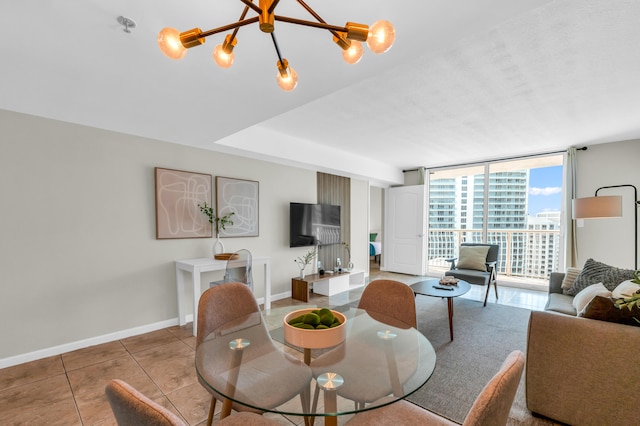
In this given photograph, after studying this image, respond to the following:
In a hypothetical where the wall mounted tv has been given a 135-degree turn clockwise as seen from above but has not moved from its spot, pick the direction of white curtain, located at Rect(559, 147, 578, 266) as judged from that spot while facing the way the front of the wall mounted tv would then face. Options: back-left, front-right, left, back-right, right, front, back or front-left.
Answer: back

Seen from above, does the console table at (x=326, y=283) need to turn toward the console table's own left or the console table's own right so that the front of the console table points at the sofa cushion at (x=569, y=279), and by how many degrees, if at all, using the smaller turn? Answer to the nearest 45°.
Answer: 0° — it already faces it

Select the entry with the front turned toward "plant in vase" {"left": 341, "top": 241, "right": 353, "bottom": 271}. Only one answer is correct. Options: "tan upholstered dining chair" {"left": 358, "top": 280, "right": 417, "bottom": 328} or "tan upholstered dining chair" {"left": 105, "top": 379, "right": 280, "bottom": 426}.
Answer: "tan upholstered dining chair" {"left": 105, "top": 379, "right": 280, "bottom": 426}

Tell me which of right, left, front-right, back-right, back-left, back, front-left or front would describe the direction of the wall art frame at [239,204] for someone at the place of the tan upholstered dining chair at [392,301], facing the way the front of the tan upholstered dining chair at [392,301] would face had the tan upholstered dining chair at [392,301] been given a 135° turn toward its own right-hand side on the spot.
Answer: front-left

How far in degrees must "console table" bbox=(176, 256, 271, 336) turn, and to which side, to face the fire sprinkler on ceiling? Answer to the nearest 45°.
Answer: approximately 45° to its right

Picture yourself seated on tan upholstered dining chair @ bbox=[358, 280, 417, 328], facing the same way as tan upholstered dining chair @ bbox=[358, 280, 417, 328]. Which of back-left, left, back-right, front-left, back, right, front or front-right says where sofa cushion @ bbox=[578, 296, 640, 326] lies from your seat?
back-left

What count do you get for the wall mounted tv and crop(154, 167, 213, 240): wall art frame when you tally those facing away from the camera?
0

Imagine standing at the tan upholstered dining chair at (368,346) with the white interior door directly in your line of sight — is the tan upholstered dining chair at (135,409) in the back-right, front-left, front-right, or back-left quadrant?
back-left

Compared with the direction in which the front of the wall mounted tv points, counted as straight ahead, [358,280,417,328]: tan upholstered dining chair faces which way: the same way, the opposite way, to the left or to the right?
to the right

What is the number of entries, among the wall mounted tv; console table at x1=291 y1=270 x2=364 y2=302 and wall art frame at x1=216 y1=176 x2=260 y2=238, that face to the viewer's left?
0

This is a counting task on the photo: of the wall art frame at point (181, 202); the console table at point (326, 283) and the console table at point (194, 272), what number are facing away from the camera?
0

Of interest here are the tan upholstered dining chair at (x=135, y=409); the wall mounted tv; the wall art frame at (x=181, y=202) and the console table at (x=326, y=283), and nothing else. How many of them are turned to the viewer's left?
0

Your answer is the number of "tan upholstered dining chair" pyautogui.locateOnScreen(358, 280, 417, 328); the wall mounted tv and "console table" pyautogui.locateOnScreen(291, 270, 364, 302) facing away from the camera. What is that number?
0

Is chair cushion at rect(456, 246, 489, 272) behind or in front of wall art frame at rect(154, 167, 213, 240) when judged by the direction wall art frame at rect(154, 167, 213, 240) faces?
in front

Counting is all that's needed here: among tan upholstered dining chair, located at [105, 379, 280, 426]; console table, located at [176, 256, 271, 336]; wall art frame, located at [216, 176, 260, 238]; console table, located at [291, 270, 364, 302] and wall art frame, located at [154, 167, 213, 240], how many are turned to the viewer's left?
0

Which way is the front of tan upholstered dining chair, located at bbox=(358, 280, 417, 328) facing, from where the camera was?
facing the viewer and to the left of the viewer

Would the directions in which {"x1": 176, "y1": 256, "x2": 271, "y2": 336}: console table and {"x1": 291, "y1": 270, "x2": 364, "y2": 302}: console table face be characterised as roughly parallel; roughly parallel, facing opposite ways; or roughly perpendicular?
roughly parallel

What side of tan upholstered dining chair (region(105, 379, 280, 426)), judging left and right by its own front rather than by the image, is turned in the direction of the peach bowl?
front

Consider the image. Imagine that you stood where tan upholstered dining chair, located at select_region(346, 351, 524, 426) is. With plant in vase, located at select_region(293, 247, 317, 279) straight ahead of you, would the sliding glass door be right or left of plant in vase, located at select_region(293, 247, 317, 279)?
right
